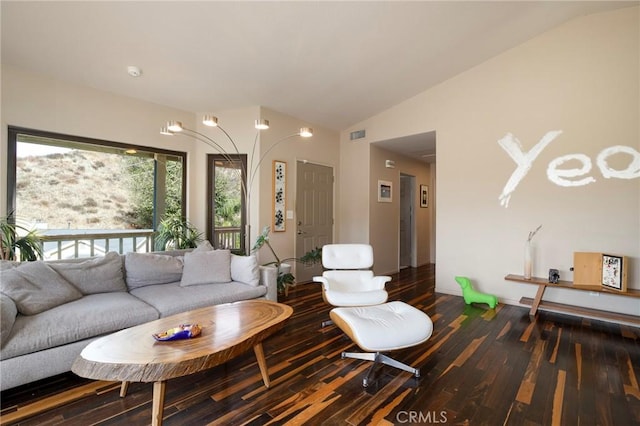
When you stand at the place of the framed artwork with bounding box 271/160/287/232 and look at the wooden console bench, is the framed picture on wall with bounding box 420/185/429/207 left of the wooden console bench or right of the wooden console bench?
left

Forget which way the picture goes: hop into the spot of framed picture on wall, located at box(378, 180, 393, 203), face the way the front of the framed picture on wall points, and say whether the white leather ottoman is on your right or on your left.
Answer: on your right

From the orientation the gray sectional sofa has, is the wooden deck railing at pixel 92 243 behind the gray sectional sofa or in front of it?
behind

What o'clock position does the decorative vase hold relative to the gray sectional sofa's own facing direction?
The decorative vase is roughly at 11 o'clock from the gray sectional sofa.

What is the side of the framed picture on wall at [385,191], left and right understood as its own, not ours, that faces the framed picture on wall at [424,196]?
left

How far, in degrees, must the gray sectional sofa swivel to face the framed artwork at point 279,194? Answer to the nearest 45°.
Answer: approximately 90° to its left

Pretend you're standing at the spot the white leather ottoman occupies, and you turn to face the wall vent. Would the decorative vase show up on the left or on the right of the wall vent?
right

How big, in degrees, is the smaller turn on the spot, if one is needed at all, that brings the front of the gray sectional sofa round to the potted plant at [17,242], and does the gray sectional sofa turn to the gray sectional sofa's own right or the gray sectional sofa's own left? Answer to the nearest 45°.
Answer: approximately 180°

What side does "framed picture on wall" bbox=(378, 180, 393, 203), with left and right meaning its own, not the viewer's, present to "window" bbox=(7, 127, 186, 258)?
right

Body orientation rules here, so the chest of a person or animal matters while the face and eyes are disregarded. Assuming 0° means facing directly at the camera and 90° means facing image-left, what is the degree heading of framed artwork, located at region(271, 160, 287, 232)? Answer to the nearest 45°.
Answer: approximately 315°

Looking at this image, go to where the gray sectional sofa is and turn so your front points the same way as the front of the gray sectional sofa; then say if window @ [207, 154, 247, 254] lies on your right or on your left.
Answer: on your left

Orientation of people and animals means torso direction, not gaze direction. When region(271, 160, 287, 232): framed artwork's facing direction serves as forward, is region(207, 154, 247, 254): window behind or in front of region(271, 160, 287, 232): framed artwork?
behind
